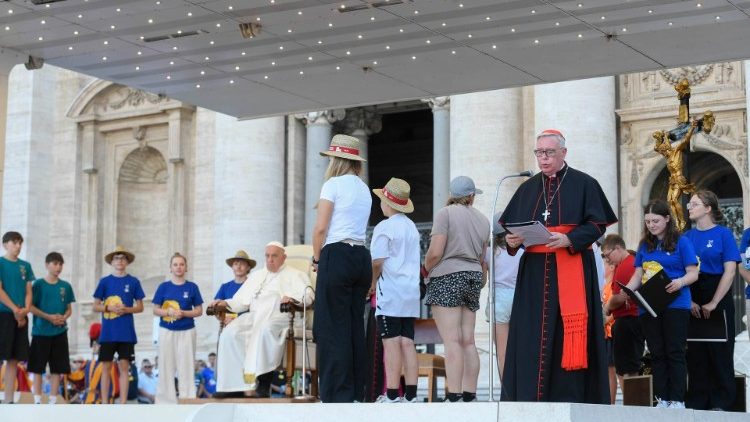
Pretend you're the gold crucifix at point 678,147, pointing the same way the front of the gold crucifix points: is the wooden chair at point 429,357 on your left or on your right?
on your right

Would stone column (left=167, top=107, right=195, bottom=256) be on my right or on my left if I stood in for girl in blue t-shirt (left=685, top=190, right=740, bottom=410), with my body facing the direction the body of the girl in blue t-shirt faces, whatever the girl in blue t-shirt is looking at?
on my right

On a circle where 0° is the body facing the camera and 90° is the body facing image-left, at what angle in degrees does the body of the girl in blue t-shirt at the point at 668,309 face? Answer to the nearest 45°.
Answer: approximately 45°

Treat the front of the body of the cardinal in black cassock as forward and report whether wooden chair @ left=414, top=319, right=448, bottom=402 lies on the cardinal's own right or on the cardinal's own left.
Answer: on the cardinal's own right

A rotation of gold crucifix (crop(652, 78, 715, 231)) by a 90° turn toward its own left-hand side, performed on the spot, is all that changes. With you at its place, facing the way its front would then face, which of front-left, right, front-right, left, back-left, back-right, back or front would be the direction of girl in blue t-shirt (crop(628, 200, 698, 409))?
front-right

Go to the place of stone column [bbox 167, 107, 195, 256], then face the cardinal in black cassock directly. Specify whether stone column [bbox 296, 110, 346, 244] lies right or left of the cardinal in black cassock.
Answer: left

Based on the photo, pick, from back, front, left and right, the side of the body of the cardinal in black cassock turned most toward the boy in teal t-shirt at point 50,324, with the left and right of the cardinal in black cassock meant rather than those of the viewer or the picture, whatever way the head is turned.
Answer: right

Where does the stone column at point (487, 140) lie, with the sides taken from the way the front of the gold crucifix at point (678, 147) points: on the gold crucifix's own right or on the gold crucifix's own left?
on the gold crucifix's own right

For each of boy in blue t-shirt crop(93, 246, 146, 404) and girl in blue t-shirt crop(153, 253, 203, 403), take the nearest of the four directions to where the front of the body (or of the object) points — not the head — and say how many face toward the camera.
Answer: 2

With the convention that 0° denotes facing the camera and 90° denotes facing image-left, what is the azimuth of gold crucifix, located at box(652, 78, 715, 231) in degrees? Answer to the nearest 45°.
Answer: approximately 45°

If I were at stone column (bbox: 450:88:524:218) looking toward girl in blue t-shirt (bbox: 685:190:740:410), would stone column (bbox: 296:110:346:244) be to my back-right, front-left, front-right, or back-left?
back-right
